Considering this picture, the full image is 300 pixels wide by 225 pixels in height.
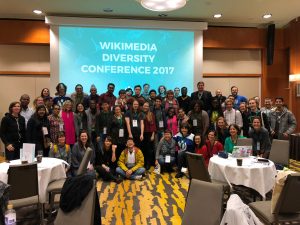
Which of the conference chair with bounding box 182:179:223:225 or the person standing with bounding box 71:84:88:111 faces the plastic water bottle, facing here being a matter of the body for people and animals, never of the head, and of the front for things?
the person standing

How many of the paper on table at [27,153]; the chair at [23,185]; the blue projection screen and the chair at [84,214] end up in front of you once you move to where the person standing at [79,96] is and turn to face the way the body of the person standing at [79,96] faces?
3

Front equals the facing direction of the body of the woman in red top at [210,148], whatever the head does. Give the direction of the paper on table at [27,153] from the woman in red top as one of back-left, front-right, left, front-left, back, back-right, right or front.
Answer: front-right

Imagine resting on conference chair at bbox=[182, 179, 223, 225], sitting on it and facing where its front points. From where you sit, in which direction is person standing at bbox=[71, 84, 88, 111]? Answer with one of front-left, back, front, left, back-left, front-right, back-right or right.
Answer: left

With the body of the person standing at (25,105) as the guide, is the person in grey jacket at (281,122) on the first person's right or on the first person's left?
on the first person's left

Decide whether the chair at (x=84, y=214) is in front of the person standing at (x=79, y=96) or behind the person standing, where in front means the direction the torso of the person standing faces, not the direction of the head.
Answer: in front

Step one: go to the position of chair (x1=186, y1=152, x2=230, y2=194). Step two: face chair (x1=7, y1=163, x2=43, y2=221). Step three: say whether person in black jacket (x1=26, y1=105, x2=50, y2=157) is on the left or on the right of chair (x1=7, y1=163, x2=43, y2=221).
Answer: right

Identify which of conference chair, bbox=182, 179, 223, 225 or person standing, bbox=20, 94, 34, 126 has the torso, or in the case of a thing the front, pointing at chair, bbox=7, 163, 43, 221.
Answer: the person standing

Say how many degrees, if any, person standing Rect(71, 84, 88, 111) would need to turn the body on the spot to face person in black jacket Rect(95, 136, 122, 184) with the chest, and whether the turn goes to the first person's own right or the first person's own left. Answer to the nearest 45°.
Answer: approximately 45° to the first person's own left

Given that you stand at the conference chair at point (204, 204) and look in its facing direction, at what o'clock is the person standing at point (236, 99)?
The person standing is roughly at 11 o'clock from the conference chair.

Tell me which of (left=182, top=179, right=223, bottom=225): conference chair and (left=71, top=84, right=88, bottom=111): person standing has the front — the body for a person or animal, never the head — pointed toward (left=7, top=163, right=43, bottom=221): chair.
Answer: the person standing

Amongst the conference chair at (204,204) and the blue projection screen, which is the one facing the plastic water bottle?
the blue projection screen

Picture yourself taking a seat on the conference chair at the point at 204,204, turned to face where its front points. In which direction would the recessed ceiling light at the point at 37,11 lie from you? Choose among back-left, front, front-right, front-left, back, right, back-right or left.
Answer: left
